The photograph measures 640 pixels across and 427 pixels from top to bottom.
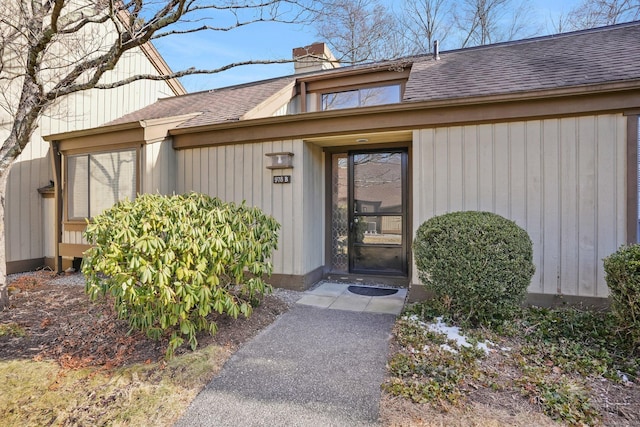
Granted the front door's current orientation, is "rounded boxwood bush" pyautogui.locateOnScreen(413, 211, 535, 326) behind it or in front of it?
in front

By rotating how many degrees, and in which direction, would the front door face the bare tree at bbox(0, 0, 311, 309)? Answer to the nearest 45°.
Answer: approximately 45° to its right

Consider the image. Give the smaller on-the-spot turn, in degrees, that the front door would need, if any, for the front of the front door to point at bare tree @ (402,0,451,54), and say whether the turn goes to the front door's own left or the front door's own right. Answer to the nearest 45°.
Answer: approximately 180°

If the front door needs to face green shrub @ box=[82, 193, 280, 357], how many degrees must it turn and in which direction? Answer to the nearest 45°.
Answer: approximately 45° to its right

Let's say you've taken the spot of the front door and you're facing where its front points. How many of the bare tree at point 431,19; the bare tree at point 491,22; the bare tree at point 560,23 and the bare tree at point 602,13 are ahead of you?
0

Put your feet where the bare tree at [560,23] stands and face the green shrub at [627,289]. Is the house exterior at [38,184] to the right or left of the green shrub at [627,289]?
right

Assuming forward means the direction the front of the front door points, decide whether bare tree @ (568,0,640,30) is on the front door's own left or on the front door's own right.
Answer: on the front door's own left

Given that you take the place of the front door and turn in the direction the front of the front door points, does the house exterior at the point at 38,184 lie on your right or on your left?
on your right

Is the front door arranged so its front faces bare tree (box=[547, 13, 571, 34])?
no

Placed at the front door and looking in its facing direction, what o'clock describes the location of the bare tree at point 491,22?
The bare tree is roughly at 7 o'clock from the front door.

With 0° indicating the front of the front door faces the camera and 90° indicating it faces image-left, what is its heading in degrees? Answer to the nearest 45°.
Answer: approximately 0°

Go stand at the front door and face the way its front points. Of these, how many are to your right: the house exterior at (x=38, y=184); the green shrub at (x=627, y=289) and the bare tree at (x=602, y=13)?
1

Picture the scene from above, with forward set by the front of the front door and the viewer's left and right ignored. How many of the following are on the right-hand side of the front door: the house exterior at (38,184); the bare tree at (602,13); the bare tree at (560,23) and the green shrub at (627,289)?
1
